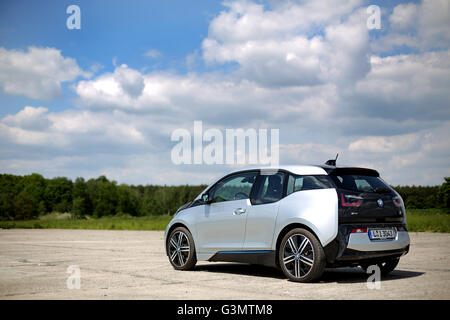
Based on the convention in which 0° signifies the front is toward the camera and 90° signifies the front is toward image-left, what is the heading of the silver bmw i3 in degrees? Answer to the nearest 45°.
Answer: approximately 135°
